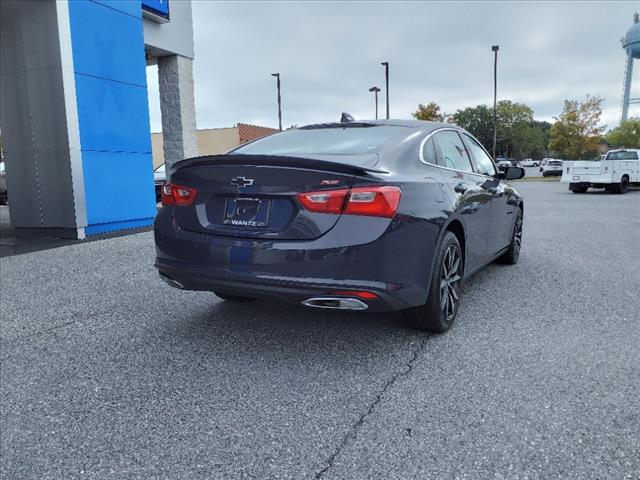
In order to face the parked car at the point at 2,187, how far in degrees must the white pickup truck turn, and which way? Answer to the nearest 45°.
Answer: approximately 180°

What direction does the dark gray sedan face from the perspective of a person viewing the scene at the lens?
facing away from the viewer and to the right of the viewer

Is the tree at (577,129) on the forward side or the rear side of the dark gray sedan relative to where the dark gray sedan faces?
on the forward side

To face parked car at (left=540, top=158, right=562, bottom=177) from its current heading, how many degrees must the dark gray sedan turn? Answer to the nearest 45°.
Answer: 0° — it already faces it

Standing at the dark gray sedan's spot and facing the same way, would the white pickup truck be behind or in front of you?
in front

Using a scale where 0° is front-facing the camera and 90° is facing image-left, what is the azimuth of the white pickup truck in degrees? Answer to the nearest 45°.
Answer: approximately 225°

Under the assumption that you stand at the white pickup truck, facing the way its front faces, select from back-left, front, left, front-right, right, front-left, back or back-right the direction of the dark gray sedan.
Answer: back-right

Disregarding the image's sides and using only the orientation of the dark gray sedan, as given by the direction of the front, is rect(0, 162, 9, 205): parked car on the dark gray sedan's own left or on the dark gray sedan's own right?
on the dark gray sedan's own left

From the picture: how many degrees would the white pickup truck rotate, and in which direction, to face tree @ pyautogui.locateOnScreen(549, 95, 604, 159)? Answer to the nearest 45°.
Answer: approximately 45° to its left

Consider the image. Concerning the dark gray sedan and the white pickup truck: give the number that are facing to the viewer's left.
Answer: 0
